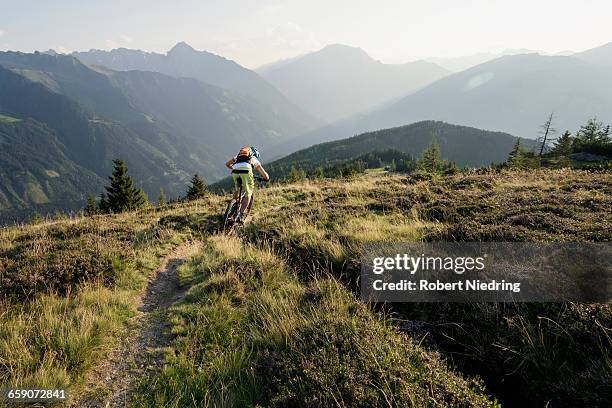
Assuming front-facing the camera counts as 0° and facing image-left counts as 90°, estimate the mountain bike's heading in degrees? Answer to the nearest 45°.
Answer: approximately 225°
